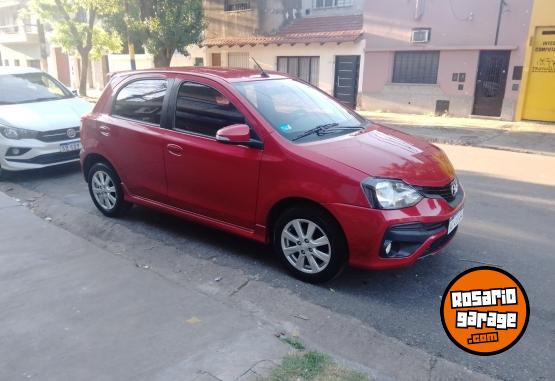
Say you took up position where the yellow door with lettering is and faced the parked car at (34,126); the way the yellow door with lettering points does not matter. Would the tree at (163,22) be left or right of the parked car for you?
right

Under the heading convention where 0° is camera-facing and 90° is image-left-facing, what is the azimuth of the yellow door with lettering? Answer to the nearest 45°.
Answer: approximately 0°

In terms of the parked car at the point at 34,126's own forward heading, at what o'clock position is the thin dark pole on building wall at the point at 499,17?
The thin dark pole on building wall is roughly at 10 o'clock from the parked car.

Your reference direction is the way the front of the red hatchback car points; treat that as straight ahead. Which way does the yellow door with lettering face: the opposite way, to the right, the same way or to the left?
to the right

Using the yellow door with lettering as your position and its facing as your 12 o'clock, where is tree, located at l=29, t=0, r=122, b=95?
The tree is roughly at 3 o'clock from the yellow door with lettering.

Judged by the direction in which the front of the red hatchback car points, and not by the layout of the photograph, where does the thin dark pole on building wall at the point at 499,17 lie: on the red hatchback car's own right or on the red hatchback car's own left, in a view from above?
on the red hatchback car's own left

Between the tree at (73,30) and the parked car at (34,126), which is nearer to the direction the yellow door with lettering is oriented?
the parked car

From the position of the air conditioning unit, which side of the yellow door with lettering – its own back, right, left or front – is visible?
right

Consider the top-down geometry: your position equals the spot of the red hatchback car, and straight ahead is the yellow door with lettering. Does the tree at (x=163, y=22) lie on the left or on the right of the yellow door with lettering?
left

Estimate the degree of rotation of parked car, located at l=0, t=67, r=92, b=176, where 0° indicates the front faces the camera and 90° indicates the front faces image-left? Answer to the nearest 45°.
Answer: approximately 315°

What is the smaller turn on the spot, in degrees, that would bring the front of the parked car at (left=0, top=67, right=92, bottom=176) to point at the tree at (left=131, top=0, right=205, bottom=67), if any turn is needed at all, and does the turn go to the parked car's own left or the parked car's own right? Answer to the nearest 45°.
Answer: approximately 90° to the parked car's own left

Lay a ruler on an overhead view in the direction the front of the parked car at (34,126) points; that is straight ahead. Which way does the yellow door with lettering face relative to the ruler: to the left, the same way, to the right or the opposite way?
to the right
